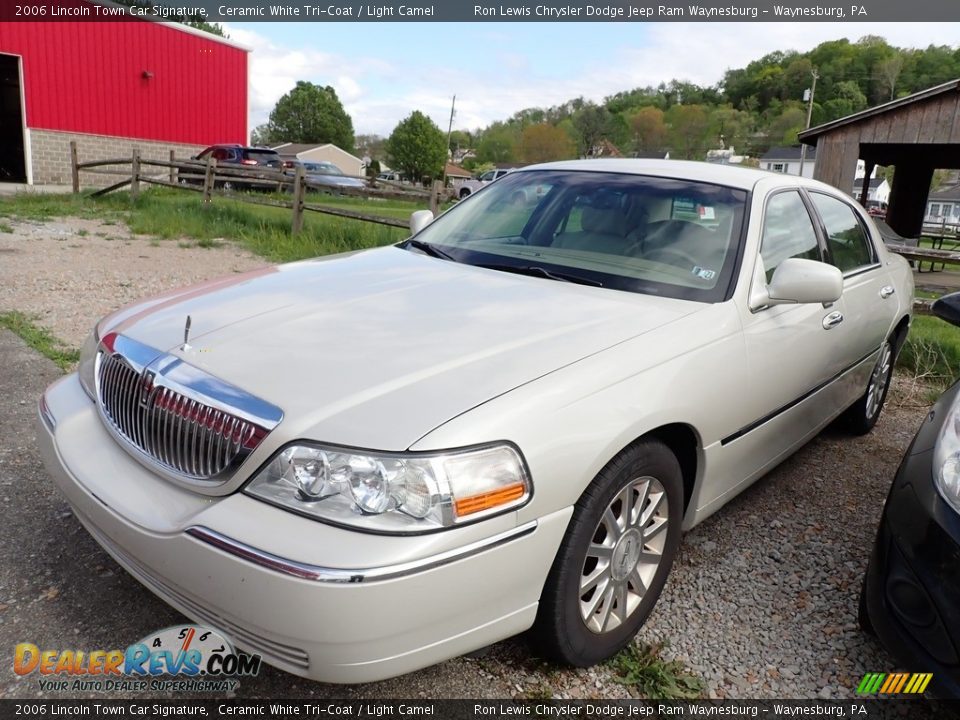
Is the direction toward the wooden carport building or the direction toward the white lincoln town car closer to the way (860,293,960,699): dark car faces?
the white lincoln town car

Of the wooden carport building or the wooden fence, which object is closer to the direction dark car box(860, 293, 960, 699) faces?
the wooden fence

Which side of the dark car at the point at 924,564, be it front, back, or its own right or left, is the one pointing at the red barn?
right

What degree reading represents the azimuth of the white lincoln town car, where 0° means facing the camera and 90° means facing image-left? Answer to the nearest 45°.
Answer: approximately 45°

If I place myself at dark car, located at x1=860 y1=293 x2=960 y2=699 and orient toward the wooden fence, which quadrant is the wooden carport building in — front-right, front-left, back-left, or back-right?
front-right

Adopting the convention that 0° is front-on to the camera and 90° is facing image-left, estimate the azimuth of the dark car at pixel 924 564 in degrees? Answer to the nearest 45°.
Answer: approximately 45°

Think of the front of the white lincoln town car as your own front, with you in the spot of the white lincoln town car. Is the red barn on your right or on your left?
on your right

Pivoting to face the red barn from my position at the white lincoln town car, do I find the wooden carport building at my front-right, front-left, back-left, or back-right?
front-right

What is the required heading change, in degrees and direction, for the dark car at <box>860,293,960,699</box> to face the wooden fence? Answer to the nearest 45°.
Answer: approximately 90° to its right

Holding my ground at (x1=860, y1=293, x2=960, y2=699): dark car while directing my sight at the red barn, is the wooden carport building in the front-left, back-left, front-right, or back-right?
front-right

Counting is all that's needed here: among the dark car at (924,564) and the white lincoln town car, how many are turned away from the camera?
0

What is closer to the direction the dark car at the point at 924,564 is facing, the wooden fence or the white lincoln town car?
the white lincoln town car

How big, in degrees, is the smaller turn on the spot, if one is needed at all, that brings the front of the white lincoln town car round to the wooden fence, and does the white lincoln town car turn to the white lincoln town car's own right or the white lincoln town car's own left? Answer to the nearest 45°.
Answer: approximately 135° to the white lincoln town car's own right
